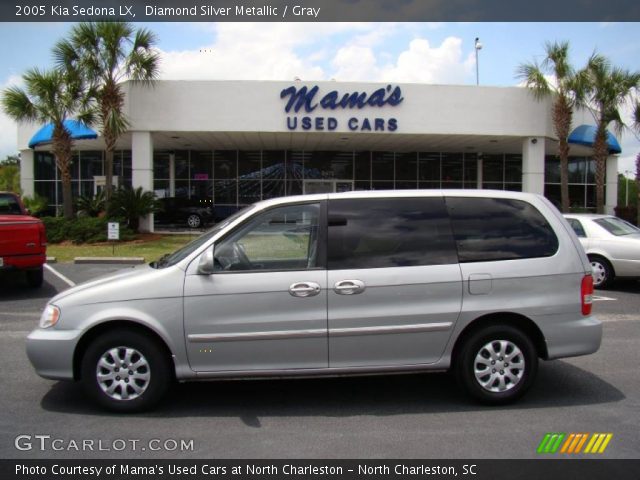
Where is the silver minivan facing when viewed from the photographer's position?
facing to the left of the viewer

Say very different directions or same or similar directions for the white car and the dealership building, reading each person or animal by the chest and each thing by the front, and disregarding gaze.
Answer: very different directions

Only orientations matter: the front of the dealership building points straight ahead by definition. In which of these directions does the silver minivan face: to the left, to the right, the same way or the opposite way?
to the right

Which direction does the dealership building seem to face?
toward the camera

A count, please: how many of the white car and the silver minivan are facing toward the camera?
0

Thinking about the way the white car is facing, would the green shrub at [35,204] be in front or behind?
in front

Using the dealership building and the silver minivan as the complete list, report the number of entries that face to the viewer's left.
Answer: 1

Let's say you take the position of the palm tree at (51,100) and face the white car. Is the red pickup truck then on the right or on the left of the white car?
right

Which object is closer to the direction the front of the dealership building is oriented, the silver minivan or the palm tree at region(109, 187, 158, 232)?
the silver minivan

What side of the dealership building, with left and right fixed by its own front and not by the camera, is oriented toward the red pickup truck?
front

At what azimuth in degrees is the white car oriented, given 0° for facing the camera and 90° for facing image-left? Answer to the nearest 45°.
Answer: approximately 135°

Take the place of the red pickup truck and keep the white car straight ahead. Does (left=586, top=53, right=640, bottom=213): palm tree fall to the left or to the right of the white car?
left
